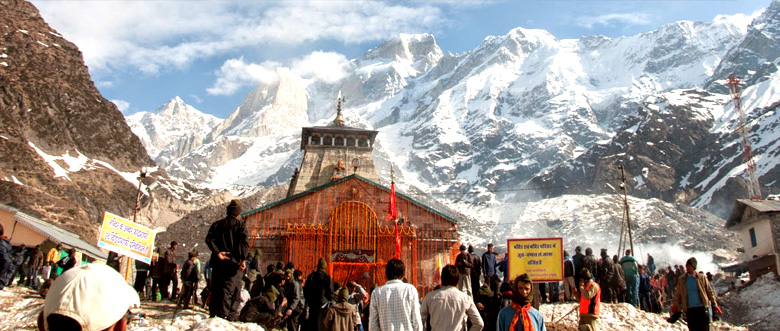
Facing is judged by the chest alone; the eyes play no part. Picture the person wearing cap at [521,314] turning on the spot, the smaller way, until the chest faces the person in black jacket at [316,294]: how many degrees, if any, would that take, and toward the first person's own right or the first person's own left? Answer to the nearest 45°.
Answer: approximately 135° to the first person's own right

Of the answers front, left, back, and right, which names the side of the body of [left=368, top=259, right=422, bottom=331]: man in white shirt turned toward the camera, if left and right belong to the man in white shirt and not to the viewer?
back

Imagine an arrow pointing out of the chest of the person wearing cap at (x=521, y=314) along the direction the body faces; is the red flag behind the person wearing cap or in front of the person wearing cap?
behind

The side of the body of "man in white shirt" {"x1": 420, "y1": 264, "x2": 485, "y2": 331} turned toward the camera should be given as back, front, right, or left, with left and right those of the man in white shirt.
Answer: back

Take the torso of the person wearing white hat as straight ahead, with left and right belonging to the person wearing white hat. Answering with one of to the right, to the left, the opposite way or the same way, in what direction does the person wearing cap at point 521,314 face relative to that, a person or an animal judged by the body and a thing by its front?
the opposite way

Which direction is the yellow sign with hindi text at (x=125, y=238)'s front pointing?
toward the camera

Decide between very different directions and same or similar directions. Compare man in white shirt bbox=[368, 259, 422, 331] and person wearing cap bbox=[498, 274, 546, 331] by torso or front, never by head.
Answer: very different directions

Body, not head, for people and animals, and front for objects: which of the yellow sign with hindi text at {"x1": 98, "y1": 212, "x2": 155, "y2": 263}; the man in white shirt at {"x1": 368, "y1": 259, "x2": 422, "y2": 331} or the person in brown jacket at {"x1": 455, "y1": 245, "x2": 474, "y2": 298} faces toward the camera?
the yellow sign with hindi text

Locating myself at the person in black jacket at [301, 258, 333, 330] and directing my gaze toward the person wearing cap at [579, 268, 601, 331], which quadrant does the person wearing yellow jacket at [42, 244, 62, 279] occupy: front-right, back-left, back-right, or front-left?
back-left

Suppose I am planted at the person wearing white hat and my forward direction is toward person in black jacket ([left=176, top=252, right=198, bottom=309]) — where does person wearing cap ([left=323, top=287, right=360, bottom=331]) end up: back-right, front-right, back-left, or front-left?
front-right

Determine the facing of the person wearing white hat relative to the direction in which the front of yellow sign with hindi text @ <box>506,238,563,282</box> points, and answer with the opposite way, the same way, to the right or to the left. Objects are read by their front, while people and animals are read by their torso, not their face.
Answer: the opposite way

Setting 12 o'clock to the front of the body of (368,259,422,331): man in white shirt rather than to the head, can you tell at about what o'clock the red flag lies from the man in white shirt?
The red flag is roughly at 12 o'clock from the man in white shirt.

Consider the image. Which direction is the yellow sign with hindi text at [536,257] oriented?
toward the camera

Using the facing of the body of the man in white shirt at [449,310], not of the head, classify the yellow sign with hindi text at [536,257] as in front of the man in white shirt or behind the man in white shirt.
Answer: in front

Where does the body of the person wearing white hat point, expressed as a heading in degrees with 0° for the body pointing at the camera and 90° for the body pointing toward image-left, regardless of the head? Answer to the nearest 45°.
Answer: approximately 225°

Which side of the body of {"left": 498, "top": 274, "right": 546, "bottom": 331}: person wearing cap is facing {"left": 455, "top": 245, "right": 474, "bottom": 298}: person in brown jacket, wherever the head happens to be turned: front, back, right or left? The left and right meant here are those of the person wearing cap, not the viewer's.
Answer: back

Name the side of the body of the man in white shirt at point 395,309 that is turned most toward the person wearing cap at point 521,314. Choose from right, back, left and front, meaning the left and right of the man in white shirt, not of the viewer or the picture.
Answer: right
